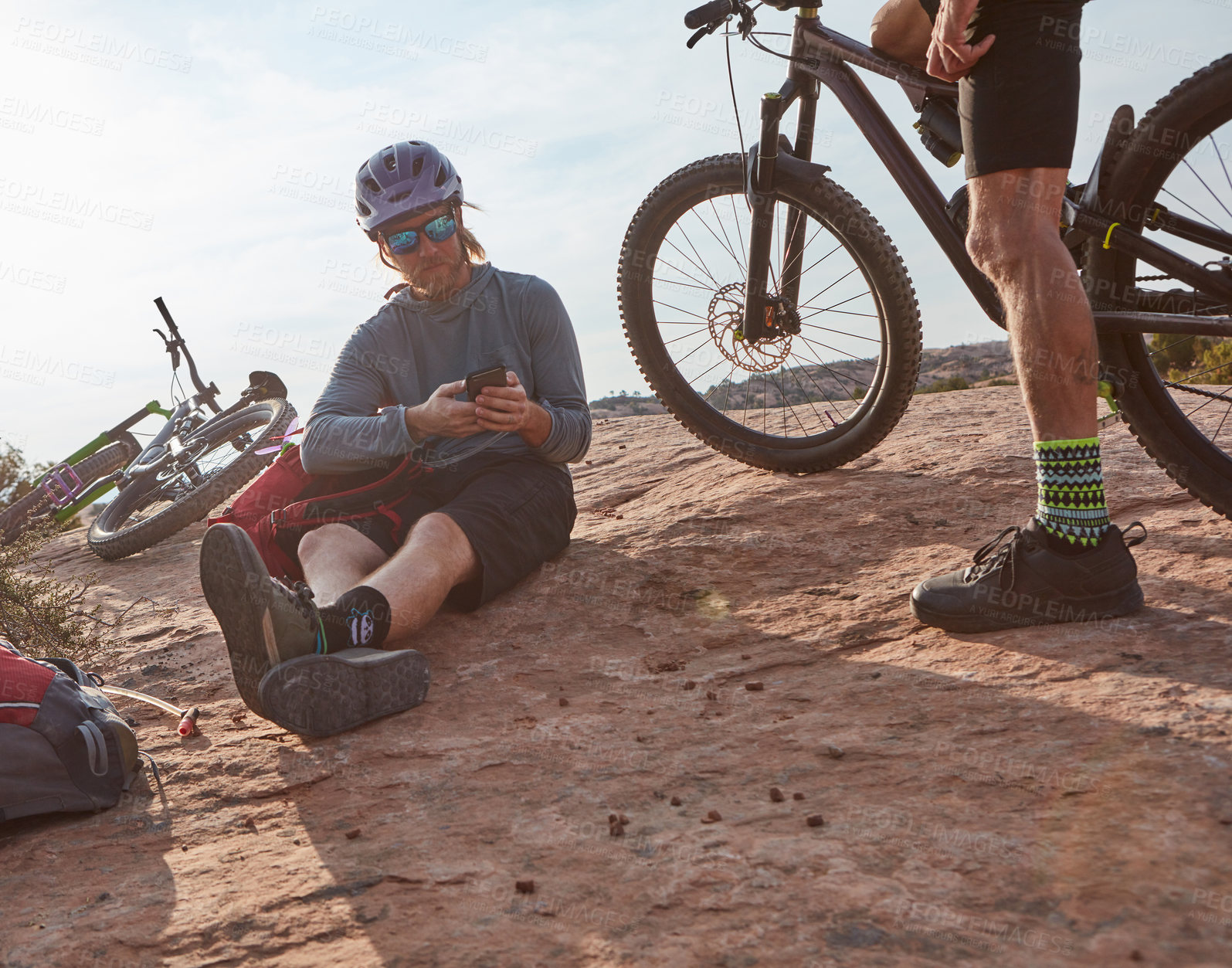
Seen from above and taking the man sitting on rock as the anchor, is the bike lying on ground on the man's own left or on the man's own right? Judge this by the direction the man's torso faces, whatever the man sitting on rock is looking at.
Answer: on the man's own right

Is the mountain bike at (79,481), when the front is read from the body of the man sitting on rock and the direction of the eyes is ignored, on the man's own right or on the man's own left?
on the man's own right

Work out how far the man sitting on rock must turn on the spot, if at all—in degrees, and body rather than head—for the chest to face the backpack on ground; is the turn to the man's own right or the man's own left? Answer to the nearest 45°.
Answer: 0° — they already face it

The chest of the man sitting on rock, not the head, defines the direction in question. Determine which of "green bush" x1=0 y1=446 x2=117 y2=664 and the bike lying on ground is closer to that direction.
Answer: the green bush

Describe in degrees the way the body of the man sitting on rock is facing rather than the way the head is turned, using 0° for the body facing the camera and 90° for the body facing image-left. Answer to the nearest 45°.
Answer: approximately 45°
